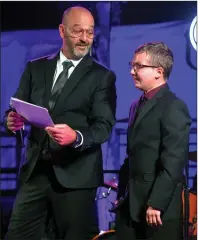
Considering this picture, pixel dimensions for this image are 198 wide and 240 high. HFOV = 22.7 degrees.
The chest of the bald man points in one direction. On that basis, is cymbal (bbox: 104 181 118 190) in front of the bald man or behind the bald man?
behind

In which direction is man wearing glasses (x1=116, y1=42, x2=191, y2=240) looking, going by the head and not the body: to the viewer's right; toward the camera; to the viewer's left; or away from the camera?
to the viewer's left

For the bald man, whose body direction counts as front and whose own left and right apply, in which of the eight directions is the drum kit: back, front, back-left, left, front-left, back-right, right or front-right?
back
